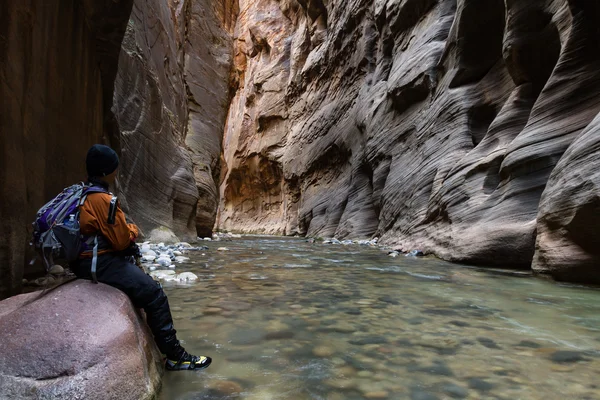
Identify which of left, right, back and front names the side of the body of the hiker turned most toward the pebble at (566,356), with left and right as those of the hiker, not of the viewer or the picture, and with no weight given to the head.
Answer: front

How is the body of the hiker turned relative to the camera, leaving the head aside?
to the viewer's right

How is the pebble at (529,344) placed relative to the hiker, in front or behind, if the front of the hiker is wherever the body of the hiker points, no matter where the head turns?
in front

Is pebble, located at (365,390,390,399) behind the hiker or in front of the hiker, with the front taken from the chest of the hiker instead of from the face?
in front
